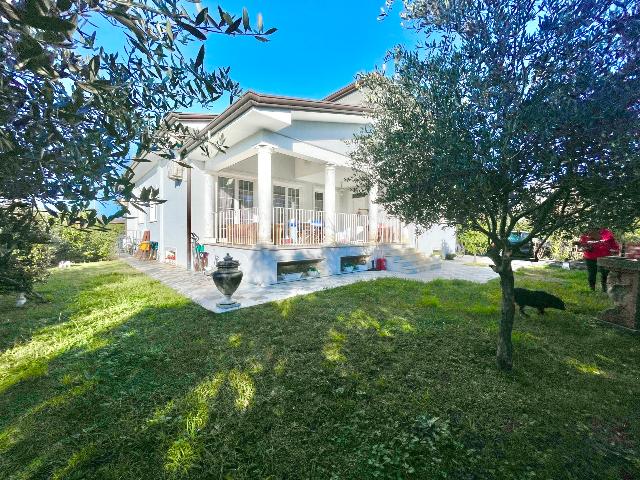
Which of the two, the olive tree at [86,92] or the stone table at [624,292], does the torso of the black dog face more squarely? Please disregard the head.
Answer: the stone table

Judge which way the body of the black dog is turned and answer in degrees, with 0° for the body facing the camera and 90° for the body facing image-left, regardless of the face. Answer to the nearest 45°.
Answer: approximately 270°

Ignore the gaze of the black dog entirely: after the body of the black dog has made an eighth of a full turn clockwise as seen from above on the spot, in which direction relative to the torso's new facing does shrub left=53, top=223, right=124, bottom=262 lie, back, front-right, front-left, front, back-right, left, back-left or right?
back-right

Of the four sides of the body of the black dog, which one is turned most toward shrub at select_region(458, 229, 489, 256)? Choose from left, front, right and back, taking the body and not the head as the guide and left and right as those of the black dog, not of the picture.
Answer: left

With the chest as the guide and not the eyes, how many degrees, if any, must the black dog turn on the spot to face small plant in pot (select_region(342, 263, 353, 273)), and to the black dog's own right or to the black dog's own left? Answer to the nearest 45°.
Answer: approximately 135° to the black dog's own left

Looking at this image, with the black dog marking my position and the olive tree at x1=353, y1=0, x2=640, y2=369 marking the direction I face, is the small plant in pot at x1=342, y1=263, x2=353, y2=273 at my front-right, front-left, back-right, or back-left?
back-right

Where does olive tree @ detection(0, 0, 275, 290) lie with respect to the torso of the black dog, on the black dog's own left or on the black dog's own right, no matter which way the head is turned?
on the black dog's own right

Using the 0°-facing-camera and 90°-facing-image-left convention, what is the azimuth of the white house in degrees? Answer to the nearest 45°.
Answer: approximately 315°

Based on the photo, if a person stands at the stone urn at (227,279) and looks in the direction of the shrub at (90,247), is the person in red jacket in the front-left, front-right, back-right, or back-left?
back-right

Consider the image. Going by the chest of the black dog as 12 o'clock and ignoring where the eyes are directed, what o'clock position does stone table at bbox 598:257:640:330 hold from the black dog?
The stone table is roughly at 11 o'clock from the black dog.
